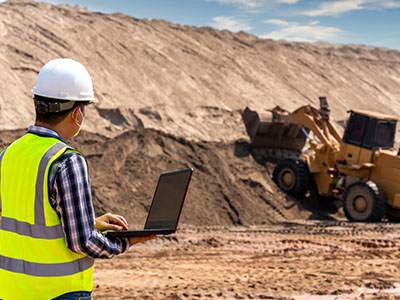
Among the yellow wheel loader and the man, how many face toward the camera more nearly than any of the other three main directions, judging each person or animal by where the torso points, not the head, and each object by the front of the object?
0

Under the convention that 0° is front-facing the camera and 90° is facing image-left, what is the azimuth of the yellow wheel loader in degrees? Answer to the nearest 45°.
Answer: approximately 135°

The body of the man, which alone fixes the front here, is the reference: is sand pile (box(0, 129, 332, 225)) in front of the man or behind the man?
in front

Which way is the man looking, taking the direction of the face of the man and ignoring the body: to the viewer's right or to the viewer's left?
to the viewer's right

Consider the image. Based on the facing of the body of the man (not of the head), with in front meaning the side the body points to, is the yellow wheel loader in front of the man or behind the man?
in front

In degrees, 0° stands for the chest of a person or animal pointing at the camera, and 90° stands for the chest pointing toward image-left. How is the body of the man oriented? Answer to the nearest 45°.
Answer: approximately 225°
